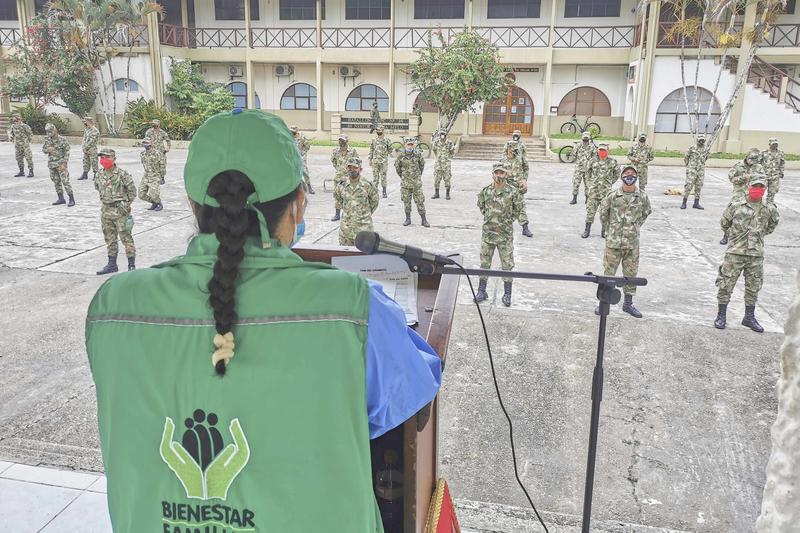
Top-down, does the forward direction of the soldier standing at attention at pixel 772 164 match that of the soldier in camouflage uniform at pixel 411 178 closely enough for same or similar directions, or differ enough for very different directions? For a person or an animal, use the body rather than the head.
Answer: same or similar directions

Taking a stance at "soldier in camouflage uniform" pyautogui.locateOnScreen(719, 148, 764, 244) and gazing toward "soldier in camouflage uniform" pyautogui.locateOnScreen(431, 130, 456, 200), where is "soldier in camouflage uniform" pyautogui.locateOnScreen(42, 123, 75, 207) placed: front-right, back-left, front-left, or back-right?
front-left

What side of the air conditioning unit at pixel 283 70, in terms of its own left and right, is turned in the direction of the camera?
front

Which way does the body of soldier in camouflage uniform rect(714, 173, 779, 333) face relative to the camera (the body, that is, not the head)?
toward the camera

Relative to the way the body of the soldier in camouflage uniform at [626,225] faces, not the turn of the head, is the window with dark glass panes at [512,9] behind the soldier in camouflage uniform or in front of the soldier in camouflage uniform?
behind

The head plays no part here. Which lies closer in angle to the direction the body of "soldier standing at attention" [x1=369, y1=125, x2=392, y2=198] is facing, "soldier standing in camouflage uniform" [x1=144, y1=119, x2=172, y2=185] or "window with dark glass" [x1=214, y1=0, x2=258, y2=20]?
the soldier standing in camouflage uniform

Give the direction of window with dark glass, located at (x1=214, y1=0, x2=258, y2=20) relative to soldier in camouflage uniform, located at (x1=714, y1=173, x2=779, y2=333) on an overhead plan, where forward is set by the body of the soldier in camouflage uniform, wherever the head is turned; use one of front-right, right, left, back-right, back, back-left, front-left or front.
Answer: back-right

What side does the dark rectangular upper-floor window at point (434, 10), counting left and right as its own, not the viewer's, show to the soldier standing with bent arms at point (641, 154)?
front

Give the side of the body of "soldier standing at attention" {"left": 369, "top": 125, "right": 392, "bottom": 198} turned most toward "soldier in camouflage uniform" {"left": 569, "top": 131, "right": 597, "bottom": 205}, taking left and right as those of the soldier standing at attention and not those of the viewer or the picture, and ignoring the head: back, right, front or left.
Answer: left

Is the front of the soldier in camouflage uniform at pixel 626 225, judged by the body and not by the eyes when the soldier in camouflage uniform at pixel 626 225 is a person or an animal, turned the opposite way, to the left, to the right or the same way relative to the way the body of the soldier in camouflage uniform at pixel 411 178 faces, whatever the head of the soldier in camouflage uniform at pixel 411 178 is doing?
the same way

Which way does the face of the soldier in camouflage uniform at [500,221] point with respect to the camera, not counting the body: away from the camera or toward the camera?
toward the camera

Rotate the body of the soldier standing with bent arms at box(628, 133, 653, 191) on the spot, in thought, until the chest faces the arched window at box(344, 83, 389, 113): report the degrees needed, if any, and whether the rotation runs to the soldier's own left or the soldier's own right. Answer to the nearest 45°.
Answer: approximately 135° to the soldier's own right

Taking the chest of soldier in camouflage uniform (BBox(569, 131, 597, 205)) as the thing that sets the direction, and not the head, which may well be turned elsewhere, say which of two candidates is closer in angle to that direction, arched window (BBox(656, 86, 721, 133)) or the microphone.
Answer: the microphone

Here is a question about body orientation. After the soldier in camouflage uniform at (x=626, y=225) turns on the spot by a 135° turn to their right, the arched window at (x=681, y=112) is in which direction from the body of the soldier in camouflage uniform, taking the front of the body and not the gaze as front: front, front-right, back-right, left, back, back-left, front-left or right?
front-right

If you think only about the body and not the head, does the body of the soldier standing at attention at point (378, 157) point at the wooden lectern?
yes

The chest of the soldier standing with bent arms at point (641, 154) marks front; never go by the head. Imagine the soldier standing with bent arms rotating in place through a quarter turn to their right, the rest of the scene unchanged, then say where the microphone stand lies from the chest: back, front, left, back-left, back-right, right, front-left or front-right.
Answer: left

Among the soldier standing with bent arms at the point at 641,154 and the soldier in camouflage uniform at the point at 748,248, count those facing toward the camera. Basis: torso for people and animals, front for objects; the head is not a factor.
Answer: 2

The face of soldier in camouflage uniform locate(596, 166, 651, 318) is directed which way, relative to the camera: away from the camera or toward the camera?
toward the camera

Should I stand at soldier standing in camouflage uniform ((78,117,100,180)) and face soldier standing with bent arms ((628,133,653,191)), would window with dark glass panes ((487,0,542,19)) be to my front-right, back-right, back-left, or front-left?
front-left
